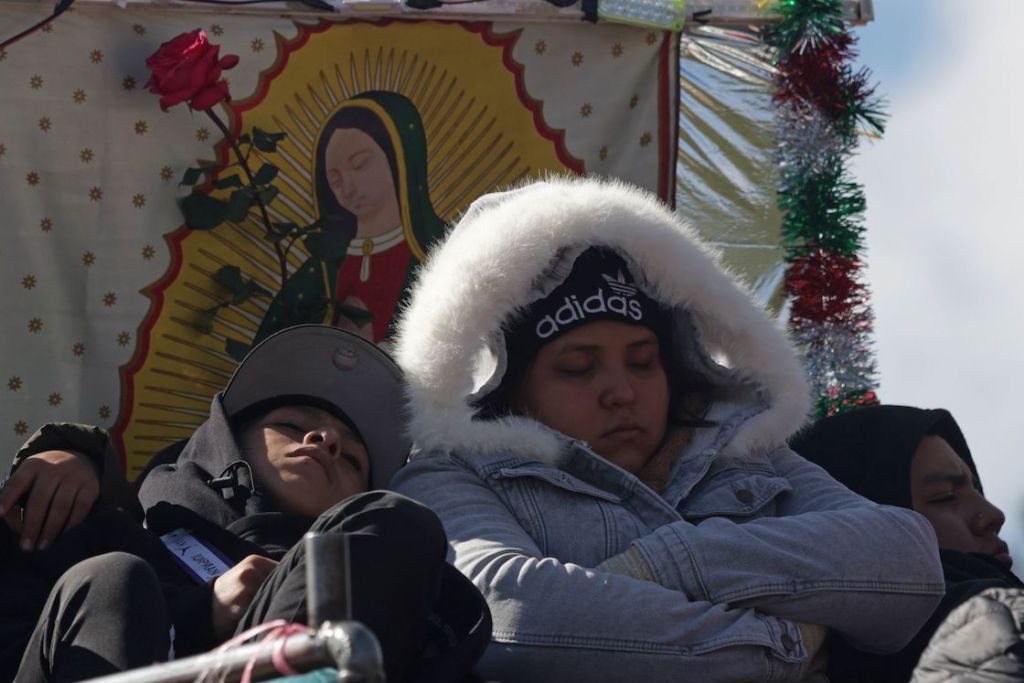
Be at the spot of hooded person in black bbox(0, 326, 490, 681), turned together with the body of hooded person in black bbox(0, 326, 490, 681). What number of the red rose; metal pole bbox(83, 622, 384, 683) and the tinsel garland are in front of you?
1

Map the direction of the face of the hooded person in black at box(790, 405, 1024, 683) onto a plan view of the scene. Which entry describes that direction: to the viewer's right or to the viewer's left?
to the viewer's right

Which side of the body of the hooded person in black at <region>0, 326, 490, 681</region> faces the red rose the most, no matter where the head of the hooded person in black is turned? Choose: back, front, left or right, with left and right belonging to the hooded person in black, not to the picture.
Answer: back

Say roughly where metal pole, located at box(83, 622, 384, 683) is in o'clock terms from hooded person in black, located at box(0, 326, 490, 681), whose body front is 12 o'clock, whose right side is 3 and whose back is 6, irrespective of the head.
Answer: The metal pole is roughly at 12 o'clock from the hooded person in black.

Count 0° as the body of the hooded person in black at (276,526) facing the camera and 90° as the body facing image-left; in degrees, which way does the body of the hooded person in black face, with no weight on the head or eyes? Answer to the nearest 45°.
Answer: approximately 0°

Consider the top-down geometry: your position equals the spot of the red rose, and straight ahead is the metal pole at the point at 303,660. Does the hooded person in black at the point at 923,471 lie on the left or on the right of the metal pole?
left

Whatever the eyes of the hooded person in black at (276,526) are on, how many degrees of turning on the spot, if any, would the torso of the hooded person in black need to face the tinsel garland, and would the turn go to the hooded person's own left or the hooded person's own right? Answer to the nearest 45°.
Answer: approximately 135° to the hooded person's own left

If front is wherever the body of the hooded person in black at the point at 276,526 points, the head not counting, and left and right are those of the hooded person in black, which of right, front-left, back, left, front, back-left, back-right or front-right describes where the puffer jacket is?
front-left

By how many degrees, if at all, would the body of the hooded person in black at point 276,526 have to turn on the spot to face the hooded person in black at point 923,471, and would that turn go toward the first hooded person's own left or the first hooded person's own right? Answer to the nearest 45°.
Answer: approximately 90° to the first hooded person's own left

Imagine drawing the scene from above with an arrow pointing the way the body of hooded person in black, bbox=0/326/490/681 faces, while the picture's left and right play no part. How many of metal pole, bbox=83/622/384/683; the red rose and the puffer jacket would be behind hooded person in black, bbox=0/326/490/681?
1
